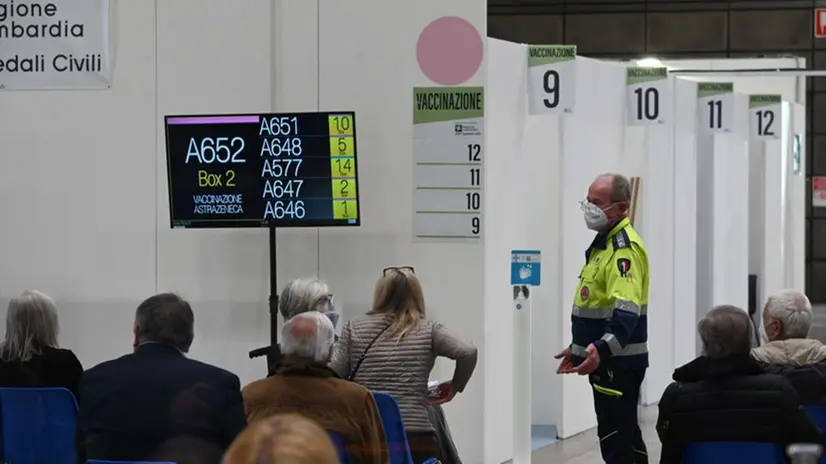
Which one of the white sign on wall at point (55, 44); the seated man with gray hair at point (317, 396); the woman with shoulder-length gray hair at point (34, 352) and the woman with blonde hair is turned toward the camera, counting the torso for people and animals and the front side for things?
the white sign on wall

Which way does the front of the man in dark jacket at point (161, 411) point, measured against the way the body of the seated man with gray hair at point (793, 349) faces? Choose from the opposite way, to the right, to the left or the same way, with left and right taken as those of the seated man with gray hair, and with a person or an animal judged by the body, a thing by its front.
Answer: the same way

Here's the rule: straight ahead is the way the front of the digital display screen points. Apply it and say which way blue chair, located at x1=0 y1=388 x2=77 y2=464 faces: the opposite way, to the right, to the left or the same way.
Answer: the opposite way

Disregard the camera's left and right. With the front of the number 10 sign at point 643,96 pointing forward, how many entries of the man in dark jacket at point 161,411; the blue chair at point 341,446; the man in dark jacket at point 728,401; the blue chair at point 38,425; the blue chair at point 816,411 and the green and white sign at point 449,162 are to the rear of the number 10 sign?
0

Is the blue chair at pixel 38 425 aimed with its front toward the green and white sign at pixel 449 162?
no

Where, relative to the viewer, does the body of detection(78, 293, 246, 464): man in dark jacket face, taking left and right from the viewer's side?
facing away from the viewer

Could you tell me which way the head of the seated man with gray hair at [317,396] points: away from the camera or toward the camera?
away from the camera

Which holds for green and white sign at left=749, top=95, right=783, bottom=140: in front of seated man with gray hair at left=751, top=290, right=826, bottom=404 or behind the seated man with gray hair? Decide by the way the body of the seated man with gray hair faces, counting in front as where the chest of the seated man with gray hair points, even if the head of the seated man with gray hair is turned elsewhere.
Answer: in front

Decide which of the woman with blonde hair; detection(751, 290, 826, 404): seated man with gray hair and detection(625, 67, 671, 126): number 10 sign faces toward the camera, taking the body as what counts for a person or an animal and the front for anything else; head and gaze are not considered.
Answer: the number 10 sign

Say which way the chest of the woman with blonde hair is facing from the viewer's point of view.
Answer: away from the camera

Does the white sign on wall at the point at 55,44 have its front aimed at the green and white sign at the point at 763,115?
no

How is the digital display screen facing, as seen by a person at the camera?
facing the viewer

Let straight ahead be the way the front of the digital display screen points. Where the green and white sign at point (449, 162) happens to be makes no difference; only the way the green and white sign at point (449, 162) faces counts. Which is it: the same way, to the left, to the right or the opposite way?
the same way

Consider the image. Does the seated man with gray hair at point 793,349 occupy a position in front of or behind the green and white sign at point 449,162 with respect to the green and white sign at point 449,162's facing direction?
in front

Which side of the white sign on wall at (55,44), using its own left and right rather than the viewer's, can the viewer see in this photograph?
front

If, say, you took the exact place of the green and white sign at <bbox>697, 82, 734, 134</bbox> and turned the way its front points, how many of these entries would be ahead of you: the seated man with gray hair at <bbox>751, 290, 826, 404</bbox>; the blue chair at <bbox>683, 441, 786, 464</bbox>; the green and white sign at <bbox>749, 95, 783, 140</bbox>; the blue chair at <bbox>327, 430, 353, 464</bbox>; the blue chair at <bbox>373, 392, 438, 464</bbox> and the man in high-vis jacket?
5

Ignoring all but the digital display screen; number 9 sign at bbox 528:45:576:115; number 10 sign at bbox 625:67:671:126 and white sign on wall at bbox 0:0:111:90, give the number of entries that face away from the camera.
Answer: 0

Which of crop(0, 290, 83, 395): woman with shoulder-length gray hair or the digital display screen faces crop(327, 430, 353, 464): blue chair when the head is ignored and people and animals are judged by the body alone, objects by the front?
the digital display screen

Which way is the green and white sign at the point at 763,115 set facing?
toward the camera
